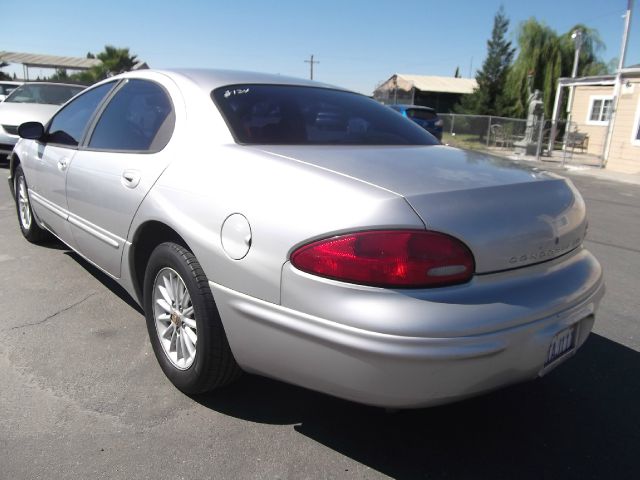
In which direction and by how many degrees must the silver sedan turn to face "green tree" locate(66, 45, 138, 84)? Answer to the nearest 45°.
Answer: approximately 45° to its right

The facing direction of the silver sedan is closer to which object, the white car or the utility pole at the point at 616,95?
the white car

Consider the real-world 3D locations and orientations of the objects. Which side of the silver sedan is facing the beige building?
right

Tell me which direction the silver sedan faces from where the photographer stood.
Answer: facing away from the viewer and to the left of the viewer

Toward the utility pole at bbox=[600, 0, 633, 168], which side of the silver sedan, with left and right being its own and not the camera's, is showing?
right

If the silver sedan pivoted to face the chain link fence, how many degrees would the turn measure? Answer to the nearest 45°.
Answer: approximately 90° to its right

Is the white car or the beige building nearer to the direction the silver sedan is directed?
the white car

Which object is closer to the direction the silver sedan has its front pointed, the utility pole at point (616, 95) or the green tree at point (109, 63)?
the green tree

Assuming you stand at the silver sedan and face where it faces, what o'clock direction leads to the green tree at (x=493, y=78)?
The green tree is roughly at 2 o'clock from the silver sedan.
